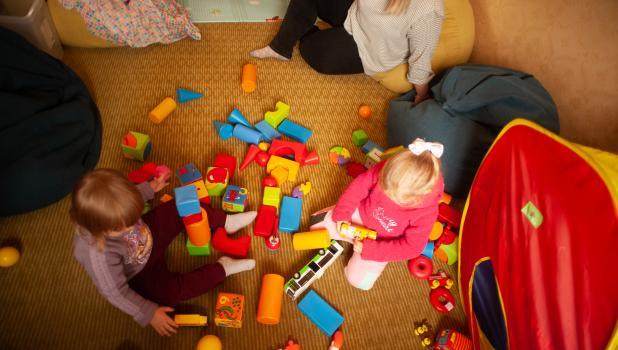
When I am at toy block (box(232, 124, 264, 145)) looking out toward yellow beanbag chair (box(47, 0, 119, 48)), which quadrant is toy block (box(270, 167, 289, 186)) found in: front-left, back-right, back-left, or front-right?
back-left

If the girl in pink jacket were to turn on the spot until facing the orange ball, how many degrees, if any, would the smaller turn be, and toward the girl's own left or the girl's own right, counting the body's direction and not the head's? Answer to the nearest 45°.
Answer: approximately 135° to the girl's own right

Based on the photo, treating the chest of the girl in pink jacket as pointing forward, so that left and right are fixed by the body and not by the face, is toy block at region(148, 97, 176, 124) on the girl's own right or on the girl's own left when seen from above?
on the girl's own right

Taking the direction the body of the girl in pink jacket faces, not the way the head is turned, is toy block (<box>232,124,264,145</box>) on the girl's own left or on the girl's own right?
on the girl's own right
